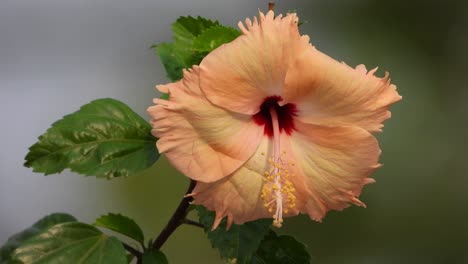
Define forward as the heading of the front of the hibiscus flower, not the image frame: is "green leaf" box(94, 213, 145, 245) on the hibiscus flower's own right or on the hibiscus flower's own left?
on the hibiscus flower's own right

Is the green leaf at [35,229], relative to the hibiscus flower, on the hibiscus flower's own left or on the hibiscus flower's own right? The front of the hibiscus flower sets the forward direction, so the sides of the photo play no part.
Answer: on the hibiscus flower's own right

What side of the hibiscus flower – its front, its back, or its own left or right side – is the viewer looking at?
front

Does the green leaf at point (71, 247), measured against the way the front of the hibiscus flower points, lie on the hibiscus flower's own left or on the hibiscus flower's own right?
on the hibiscus flower's own right
